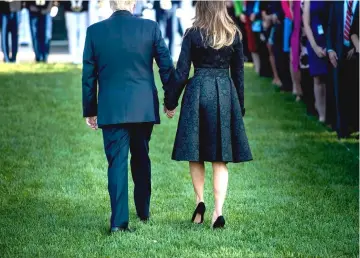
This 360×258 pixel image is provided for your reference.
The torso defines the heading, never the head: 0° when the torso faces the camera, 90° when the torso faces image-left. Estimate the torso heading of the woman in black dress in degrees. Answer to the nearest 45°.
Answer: approximately 180°

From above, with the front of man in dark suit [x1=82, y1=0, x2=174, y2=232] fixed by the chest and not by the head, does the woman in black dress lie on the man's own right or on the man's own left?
on the man's own right

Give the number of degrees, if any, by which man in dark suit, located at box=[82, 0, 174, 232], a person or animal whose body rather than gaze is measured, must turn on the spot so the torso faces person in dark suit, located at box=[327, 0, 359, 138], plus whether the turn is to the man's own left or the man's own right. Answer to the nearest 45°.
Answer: approximately 45° to the man's own right

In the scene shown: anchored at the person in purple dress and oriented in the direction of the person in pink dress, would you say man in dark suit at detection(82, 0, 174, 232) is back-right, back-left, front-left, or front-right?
back-left

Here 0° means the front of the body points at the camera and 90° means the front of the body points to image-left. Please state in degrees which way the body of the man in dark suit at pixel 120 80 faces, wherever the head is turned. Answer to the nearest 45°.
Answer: approximately 180°

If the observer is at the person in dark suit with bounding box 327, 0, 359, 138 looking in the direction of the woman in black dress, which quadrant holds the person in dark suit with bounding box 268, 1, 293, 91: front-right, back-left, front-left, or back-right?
back-right

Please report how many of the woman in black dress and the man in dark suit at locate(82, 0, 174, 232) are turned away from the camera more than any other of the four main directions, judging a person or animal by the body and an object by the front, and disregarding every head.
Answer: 2

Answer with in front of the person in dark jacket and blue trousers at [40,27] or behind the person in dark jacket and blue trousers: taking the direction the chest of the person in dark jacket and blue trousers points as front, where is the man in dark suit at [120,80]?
in front

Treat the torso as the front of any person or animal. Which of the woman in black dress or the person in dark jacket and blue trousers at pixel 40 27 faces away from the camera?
the woman in black dress

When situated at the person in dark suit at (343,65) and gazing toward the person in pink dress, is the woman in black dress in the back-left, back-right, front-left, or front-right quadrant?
back-left

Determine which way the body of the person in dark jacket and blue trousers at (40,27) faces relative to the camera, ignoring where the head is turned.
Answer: toward the camera

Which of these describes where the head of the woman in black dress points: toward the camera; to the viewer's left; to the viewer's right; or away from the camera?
away from the camera

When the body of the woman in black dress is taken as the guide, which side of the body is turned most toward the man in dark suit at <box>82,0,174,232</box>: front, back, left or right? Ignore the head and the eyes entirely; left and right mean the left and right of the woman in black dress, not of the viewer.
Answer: left
